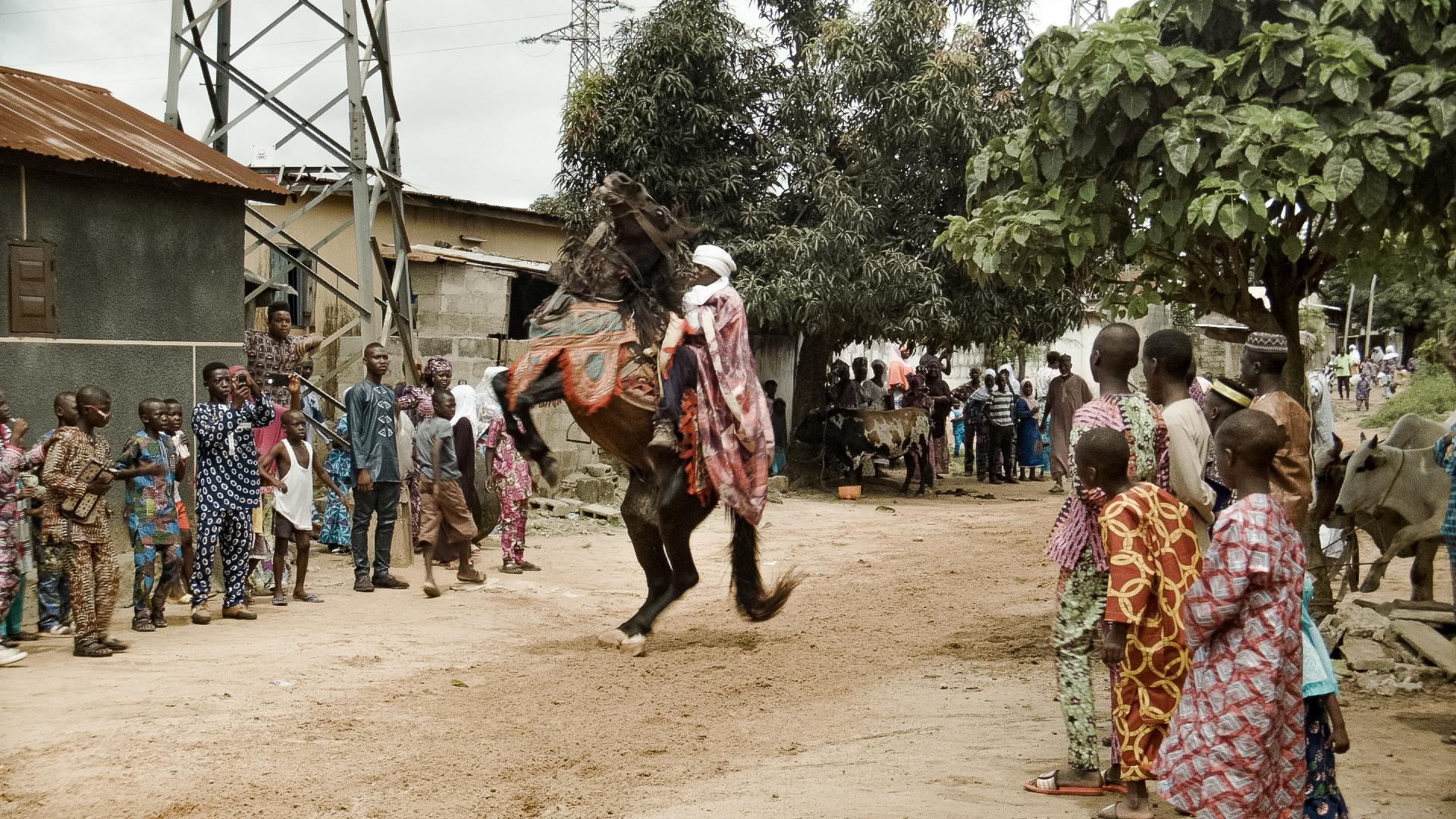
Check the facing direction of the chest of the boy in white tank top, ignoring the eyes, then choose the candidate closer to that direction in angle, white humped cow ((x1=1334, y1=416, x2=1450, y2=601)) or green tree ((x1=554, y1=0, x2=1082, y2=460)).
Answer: the white humped cow

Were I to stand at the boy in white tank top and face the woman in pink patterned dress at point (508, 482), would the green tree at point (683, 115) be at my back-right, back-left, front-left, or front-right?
front-left

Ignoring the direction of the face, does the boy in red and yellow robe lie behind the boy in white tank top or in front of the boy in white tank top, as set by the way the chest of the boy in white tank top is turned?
in front

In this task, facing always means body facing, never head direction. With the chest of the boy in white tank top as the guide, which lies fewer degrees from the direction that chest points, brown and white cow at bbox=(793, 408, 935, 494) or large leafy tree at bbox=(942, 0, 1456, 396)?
the large leafy tree

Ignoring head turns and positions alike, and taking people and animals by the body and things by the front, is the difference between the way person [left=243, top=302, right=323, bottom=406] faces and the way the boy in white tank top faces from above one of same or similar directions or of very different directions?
same or similar directions

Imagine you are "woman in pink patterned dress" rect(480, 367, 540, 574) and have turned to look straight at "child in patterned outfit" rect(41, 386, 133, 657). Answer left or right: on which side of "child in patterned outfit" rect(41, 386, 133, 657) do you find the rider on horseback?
left

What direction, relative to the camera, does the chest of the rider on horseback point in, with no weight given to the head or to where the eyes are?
to the viewer's left

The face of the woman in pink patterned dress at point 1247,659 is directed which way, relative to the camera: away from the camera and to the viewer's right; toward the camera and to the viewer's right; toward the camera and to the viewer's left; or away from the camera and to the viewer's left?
away from the camera and to the viewer's left

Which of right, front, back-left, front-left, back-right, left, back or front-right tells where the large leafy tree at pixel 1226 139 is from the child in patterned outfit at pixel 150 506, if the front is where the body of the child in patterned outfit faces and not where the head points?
front

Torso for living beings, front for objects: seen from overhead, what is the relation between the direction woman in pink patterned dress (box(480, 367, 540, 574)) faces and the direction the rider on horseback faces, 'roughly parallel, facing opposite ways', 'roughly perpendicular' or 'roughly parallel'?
roughly parallel, facing opposite ways

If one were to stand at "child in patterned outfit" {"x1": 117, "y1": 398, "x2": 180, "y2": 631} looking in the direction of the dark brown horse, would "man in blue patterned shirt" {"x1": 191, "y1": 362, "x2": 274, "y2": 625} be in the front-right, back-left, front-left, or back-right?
front-left

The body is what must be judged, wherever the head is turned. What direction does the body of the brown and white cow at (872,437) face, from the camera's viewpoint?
to the viewer's left

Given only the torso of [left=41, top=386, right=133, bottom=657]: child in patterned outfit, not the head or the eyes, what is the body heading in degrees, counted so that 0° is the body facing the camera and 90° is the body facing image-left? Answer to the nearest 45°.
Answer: approximately 315°

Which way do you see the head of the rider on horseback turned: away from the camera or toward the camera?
toward the camera

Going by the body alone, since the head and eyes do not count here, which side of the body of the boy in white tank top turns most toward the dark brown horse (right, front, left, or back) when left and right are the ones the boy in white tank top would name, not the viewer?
front

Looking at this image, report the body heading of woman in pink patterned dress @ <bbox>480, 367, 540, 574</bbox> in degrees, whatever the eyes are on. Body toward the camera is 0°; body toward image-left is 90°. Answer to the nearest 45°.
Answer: approximately 270°

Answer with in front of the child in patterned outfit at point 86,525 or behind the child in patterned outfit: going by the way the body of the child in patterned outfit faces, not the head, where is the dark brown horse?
in front
